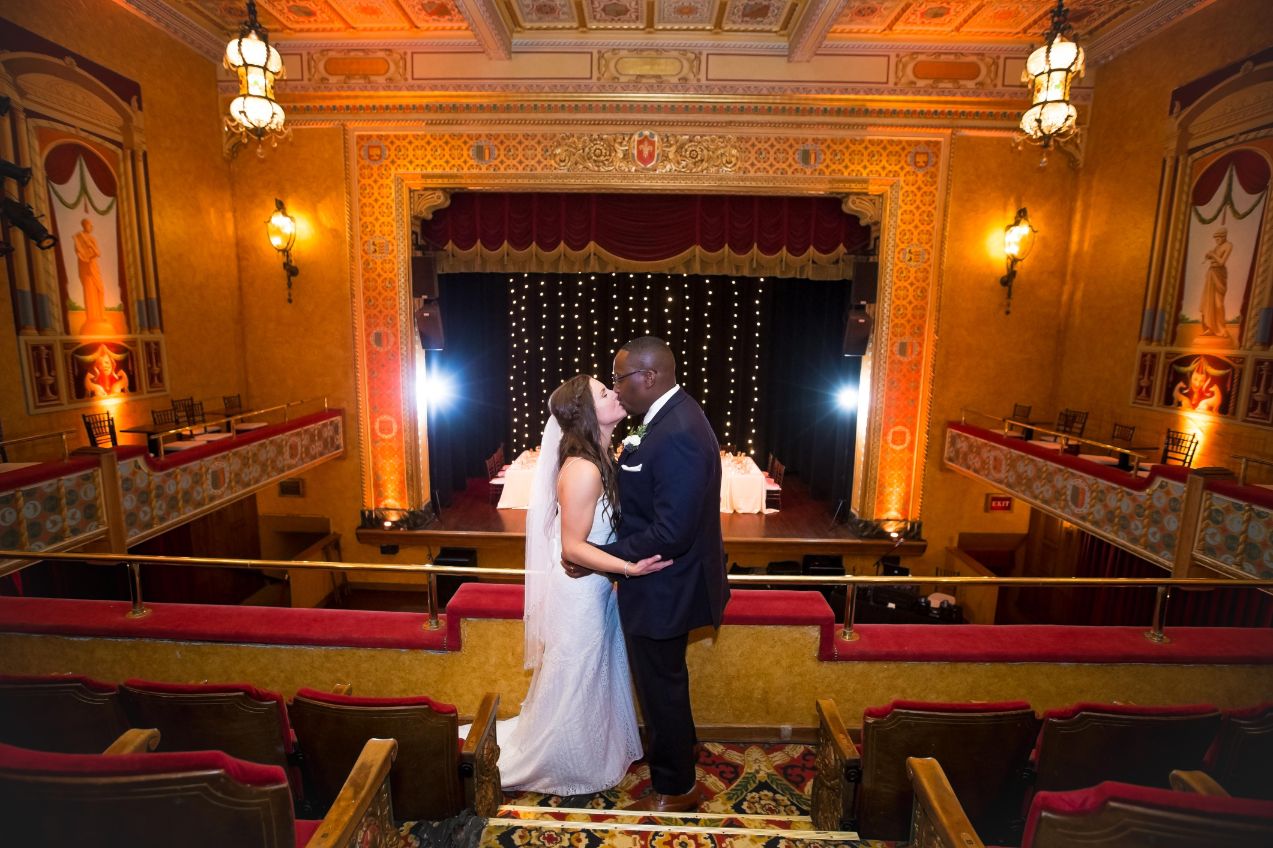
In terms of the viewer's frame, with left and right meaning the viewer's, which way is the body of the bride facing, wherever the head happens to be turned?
facing to the right of the viewer

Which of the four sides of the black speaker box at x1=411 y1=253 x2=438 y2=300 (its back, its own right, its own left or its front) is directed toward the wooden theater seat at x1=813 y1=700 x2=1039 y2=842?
front

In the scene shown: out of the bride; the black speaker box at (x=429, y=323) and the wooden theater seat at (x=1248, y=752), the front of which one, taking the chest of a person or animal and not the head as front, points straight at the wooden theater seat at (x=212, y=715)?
the black speaker box

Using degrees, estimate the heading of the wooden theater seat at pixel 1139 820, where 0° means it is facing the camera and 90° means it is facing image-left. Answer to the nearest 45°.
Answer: approximately 135°

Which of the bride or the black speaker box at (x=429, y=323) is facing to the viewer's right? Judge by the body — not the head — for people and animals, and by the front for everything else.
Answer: the bride

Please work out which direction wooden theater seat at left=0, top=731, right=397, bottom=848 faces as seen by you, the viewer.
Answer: facing away from the viewer and to the right of the viewer

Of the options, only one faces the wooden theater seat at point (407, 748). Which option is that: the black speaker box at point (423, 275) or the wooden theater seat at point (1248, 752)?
the black speaker box

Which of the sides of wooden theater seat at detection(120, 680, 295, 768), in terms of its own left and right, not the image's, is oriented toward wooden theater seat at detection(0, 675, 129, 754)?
left

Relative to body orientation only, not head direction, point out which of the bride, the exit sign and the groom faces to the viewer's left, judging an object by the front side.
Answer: the groom

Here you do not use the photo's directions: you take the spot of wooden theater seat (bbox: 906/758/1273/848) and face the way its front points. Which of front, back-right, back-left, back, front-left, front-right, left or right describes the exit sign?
front-right

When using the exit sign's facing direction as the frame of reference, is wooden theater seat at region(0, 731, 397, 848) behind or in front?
in front

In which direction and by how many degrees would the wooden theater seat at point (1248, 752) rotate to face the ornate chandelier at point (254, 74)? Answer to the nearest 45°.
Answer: approximately 45° to its left

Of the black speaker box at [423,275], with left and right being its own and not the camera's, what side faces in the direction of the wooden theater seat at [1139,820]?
front

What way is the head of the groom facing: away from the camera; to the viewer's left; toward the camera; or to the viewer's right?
to the viewer's left

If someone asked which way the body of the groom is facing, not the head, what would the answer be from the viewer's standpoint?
to the viewer's left

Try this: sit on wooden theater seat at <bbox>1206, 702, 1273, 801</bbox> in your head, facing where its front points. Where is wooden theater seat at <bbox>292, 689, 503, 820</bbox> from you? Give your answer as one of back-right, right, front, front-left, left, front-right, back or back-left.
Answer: left

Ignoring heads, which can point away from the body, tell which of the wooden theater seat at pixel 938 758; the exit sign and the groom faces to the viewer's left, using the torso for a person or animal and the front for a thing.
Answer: the groom

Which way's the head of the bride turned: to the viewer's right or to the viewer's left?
to the viewer's right
